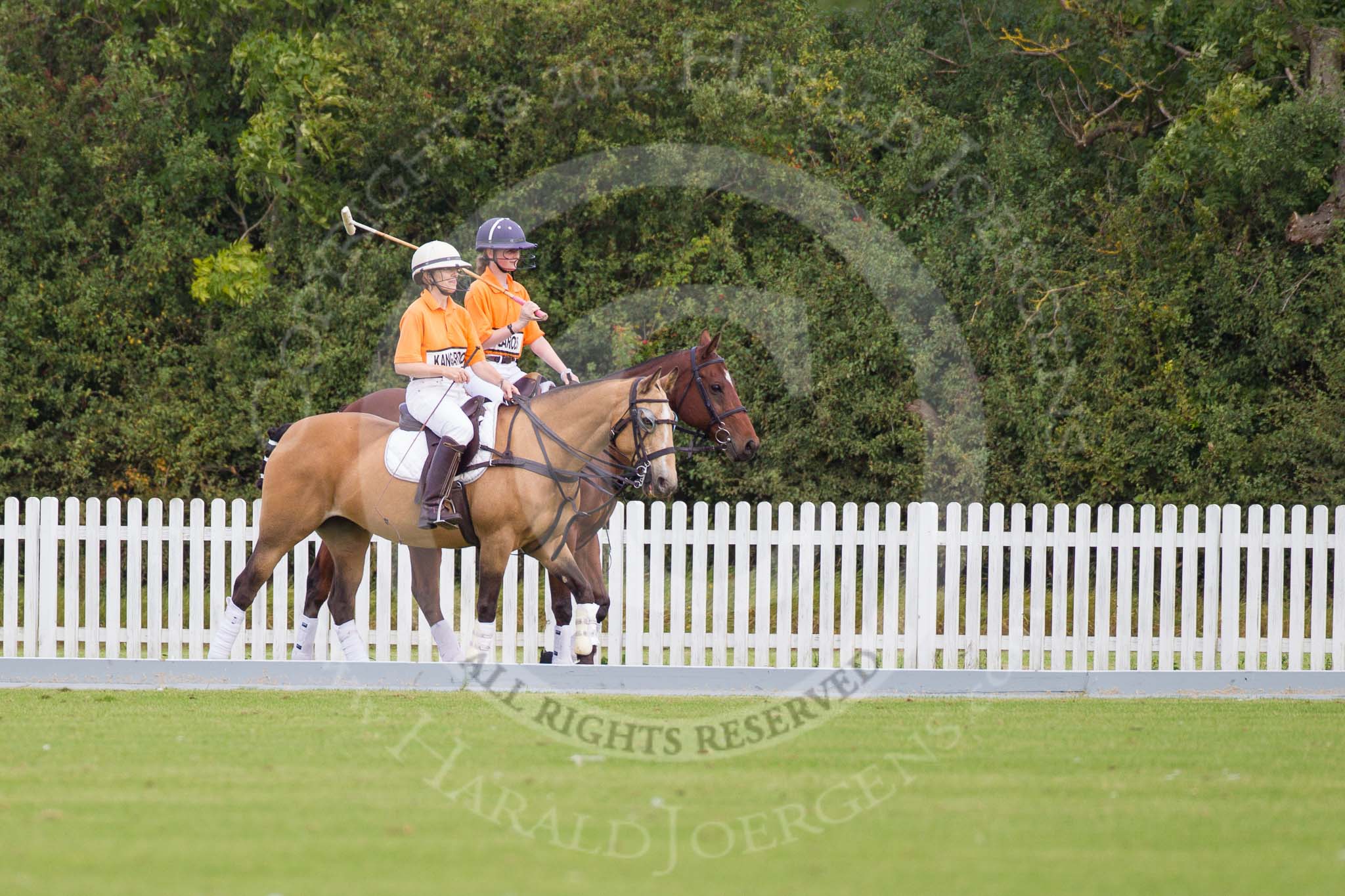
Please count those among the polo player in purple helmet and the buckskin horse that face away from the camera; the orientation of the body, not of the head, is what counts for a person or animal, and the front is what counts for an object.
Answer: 0

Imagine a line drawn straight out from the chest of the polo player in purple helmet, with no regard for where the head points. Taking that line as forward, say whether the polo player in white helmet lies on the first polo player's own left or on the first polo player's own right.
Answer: on the first polo player's own right

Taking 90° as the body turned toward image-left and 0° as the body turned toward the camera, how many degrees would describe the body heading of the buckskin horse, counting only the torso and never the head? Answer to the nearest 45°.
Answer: approximately 270°

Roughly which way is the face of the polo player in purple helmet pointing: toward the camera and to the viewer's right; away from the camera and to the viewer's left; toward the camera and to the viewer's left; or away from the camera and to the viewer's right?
toward the camera and to the viewer's right

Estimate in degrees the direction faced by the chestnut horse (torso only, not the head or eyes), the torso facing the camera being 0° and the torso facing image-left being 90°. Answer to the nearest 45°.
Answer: approximately 270°
